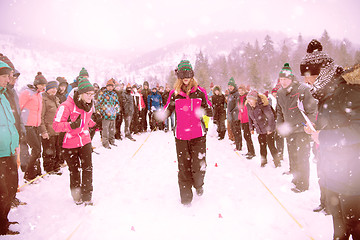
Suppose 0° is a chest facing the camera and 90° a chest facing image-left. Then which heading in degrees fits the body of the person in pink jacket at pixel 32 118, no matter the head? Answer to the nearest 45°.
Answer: approximately 315°

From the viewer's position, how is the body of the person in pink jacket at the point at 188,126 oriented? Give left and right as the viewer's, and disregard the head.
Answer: facing the viewer

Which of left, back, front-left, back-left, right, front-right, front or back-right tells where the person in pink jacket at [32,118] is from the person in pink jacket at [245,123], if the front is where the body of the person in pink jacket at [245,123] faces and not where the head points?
front

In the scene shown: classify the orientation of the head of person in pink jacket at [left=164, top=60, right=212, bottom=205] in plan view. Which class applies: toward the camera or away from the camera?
toward the camera

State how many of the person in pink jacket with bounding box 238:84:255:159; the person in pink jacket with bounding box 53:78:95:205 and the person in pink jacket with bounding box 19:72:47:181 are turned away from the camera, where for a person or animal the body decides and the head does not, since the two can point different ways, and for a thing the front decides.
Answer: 0

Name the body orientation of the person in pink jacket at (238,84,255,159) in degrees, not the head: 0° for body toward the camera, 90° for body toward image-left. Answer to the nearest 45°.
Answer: approximately 45°

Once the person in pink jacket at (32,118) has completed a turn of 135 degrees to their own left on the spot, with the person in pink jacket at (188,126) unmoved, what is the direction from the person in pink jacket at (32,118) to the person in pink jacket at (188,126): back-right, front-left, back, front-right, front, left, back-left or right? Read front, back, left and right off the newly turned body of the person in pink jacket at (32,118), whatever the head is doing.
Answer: back-right

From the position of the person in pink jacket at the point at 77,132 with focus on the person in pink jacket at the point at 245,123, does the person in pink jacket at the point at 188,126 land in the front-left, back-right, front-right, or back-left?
front-right

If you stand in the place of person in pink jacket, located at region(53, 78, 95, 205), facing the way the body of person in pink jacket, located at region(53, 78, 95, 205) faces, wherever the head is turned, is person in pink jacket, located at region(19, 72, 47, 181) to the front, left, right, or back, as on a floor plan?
back

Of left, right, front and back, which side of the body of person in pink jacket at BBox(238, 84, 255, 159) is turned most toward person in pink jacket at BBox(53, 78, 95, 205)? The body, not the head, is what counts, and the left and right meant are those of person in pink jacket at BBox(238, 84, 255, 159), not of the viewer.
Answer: front

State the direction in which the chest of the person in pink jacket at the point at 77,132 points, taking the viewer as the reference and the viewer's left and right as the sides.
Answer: facing the viewer and to the right of the viewer

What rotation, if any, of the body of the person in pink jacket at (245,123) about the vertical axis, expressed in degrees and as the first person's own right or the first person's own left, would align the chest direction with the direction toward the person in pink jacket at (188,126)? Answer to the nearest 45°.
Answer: approximately 45° to the first person's own left

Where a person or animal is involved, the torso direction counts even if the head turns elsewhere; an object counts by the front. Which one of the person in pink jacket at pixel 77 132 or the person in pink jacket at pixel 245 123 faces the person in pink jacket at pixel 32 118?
the person in pink jacket at pixel 245 123

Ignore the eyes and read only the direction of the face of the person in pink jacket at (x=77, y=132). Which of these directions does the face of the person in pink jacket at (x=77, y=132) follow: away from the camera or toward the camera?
toward the camera
